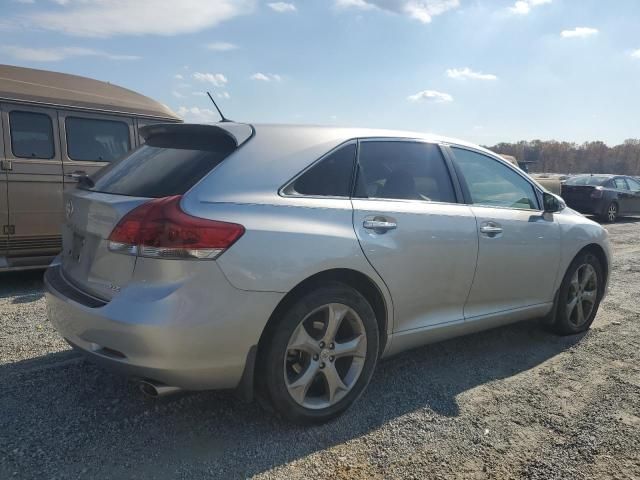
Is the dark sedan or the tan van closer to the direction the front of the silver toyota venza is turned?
the dark sedan

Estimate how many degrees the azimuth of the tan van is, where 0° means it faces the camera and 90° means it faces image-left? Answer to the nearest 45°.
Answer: approximately 225°

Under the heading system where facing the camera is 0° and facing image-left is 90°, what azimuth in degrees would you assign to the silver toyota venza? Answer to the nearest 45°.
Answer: approximately 225°

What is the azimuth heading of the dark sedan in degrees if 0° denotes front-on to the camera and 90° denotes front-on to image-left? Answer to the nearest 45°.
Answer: approximately 225°

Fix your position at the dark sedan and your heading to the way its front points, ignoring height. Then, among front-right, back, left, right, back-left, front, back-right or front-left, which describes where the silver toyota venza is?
back-right

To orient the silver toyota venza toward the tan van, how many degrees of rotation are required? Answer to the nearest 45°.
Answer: approximately 90° to its left

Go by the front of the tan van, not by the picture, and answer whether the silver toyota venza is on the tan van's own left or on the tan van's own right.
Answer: on the tan van's own right
